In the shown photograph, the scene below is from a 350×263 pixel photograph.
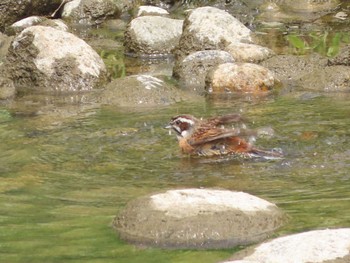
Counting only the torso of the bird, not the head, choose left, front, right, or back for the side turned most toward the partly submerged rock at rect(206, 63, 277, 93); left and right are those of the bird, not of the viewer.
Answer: right

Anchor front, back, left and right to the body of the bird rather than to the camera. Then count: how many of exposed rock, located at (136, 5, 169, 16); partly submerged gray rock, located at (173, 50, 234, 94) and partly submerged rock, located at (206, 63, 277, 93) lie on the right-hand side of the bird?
3

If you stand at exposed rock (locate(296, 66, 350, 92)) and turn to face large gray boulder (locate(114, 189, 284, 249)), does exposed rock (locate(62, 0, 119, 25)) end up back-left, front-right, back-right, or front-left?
back-right

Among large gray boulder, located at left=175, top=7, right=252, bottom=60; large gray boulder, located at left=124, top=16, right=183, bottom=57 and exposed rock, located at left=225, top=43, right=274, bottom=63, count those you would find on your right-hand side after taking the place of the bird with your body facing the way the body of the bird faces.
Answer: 3

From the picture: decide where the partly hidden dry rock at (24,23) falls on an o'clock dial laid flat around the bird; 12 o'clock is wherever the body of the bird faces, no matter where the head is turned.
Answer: The partly hidden dry rock is roughly at 2 o'clock from the bird.

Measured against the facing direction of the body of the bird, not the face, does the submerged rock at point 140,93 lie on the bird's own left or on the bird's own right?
on the bird's own right

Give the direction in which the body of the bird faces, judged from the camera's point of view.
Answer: to the viewer's left

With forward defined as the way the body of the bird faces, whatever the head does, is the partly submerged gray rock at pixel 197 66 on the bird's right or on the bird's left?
on the bird's right

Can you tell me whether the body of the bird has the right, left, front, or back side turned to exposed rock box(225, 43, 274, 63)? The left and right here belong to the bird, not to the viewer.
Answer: right

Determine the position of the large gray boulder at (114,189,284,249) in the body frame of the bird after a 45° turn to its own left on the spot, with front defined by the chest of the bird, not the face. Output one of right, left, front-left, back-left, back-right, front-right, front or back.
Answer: front-left

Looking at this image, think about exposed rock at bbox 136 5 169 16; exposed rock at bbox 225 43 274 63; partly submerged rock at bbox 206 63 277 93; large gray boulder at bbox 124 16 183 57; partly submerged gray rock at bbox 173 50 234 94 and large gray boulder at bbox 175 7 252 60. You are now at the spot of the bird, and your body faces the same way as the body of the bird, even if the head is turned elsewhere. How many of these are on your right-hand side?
6

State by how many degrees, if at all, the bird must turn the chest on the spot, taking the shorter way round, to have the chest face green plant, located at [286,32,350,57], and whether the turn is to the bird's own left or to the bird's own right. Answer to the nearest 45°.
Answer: approximately 90° to the bird's own right

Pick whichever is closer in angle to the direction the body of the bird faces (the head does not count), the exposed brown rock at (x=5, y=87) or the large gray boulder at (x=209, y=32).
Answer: the exposed brown rock

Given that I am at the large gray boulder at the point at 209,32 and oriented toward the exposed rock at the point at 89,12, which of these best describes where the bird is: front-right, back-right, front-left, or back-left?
back-left

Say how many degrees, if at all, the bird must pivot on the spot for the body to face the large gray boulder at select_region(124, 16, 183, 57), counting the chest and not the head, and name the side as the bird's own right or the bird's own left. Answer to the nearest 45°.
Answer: approximately 90° to the bird's own right
